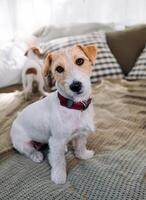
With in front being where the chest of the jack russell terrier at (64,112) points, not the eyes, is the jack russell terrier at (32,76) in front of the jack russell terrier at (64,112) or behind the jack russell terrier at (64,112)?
behind

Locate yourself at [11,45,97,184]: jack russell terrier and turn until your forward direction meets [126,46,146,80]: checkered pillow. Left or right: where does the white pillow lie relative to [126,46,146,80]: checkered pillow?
left

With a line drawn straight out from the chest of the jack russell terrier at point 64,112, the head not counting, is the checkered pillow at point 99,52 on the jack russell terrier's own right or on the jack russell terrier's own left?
on the jack russell terrier's own left

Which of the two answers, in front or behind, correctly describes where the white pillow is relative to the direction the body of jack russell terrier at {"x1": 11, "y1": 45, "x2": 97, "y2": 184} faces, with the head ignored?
behind

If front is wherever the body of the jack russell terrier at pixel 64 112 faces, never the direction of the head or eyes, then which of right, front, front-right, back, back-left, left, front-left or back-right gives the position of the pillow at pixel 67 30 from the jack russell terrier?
back-left

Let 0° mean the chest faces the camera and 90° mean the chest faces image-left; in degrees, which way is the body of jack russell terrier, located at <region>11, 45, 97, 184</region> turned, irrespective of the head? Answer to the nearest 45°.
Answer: approximately 315°

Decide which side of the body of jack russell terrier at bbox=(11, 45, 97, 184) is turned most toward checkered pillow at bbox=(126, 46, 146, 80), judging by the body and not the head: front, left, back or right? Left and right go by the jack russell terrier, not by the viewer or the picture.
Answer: left
